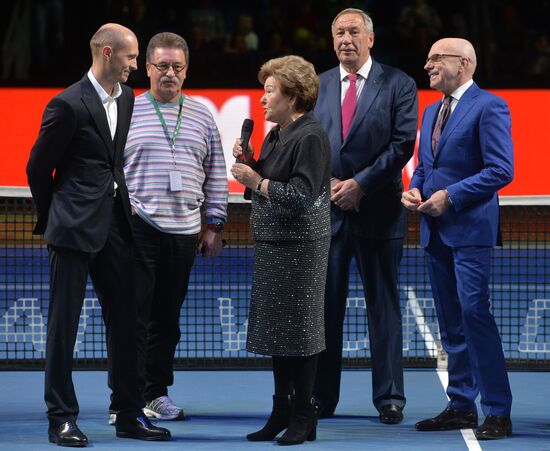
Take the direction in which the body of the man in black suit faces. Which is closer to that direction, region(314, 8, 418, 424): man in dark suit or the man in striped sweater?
the man in dark suit

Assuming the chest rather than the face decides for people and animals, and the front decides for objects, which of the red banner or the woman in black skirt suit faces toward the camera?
the red banner

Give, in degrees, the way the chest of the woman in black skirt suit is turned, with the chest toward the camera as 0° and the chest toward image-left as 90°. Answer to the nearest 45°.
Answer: approximately 90°

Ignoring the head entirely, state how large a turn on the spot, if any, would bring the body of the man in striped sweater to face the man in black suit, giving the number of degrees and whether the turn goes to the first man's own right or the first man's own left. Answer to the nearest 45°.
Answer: approximately 45° to the first man's own right

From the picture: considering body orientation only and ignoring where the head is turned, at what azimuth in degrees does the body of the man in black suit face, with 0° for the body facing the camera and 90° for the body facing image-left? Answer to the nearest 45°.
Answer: approximately 315°

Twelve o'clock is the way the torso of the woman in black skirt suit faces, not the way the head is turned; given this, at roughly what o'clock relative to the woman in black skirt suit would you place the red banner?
The red banner is roughly at 3 o'clock from the woman in black skirt suit.

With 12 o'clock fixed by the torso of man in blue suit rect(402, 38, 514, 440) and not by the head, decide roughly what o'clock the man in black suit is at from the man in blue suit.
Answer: The man in black suit is roughly at 1 o'clock from the man in blue suit.

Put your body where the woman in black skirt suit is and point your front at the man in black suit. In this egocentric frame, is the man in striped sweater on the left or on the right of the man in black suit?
right

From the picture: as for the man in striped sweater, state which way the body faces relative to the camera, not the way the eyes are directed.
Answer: toward the camera

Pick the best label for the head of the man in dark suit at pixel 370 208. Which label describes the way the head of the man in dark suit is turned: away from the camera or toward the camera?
toward the camera

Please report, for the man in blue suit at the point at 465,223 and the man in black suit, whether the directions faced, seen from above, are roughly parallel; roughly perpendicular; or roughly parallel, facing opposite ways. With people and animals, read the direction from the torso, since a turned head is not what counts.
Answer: roughly perpendicular

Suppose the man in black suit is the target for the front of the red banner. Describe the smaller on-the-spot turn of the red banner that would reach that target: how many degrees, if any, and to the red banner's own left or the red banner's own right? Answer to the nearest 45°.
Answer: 0° — it already faces them

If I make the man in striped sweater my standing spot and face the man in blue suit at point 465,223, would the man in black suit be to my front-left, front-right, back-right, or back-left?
back-right
